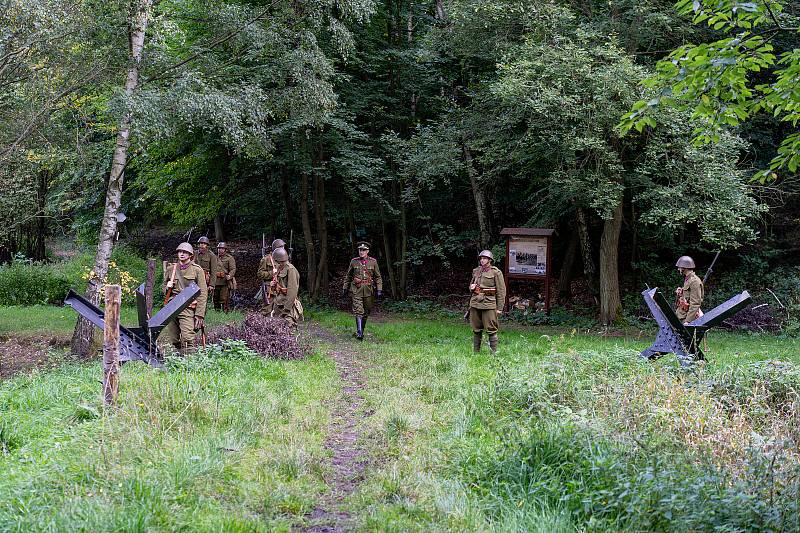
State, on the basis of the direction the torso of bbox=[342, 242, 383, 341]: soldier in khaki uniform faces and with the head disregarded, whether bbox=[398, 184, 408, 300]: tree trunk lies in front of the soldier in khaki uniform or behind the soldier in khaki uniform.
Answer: behind

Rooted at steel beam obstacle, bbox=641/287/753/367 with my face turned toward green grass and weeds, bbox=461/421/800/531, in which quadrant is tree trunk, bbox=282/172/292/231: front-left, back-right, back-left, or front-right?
back-right

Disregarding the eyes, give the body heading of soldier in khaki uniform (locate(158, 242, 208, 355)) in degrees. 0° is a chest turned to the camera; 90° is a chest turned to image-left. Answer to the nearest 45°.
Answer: approximately 45°

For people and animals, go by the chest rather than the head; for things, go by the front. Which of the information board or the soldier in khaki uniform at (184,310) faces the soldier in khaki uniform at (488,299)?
the information board

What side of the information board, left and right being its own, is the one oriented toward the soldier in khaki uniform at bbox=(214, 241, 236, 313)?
right

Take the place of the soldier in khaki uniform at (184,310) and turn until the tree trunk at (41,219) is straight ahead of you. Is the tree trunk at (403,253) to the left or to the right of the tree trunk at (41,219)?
right

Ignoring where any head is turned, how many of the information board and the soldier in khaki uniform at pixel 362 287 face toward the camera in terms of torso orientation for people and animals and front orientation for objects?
2

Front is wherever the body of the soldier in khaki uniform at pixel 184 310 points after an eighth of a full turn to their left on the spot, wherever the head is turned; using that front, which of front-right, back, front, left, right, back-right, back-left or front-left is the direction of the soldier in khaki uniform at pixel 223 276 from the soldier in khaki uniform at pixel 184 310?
back
